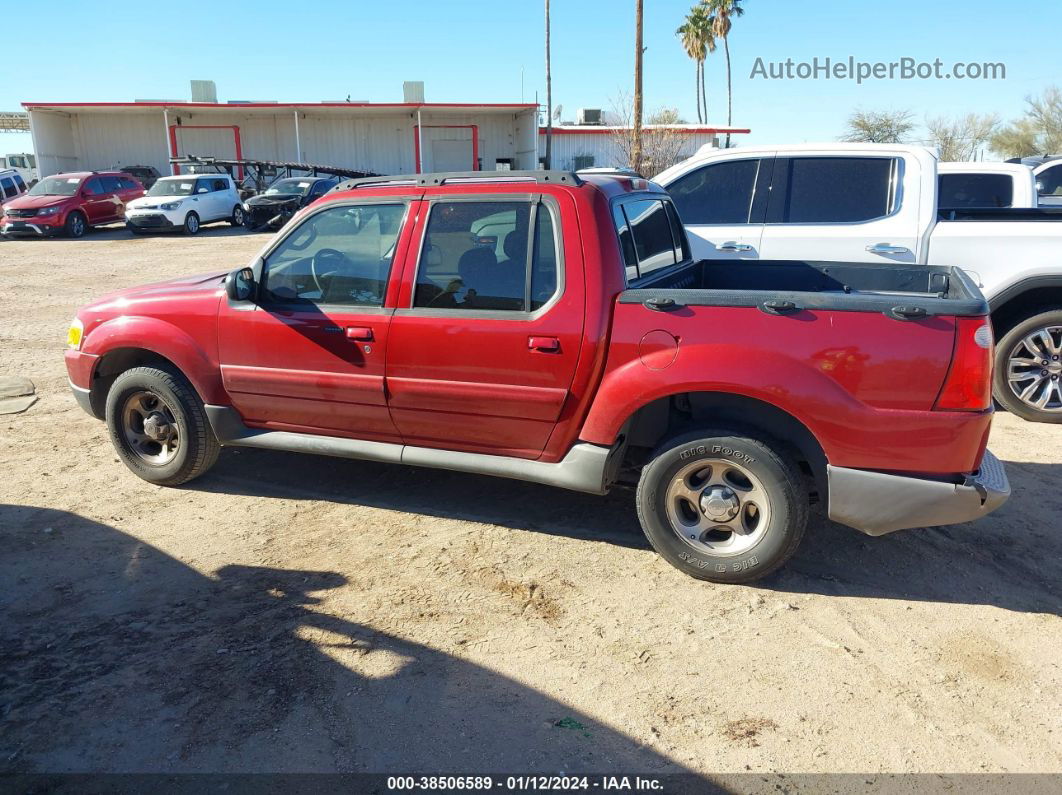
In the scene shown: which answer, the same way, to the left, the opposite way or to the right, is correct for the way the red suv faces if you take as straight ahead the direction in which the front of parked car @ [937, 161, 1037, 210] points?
to the left

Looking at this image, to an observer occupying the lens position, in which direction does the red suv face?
facing the viewer and to the left of the viewer

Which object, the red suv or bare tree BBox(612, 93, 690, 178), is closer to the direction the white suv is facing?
the red suv

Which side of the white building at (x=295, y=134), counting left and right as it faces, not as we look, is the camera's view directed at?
front

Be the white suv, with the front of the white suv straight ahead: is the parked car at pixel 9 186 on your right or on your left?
on your right

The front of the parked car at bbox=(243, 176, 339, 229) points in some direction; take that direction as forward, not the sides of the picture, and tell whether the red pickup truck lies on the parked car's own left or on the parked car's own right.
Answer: on the parked car's own left

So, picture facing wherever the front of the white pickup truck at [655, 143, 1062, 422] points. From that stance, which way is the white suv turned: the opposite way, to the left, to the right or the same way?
to the left

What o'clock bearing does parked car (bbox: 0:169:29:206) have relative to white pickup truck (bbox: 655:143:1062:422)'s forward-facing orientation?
The parked car is roughly at 1 o'clock from the white pickup truck.

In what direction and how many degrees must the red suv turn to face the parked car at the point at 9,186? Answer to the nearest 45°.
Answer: approximately 90° to its right

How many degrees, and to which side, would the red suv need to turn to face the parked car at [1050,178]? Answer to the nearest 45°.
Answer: approximately 90° to its left

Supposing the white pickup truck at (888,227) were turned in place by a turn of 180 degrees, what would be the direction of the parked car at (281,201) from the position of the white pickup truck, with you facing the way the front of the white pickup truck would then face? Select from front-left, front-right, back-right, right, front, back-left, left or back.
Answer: back-left

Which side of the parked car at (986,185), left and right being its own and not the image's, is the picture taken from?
left

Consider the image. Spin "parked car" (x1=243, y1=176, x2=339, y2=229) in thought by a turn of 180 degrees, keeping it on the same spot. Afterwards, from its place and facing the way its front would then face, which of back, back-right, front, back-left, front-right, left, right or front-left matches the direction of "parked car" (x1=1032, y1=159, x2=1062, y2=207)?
right

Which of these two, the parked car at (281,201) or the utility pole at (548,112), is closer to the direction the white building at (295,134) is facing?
the parked car

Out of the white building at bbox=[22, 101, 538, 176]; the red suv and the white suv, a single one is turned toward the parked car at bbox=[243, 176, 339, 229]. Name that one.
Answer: the white building

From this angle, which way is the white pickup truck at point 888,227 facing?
to the viewer's left
